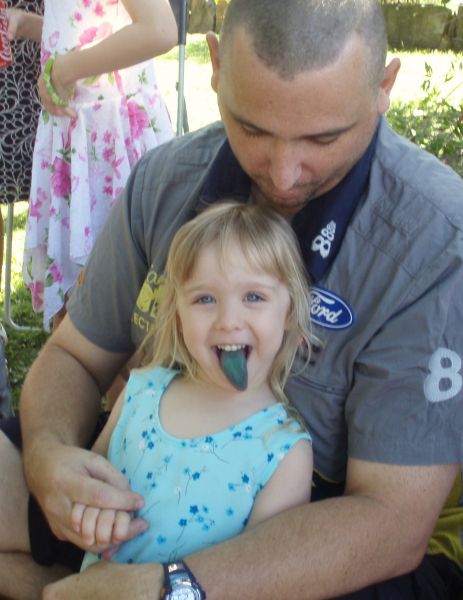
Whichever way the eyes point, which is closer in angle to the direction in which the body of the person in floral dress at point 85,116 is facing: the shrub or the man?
the man

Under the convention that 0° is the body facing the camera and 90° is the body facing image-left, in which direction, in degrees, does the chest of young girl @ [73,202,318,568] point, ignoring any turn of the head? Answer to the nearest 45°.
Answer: approximately 0°

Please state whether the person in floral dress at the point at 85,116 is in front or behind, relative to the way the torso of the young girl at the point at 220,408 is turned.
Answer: behind

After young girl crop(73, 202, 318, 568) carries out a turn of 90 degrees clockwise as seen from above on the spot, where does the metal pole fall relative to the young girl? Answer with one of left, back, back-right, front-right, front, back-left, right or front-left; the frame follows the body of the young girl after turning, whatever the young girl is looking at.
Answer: right
